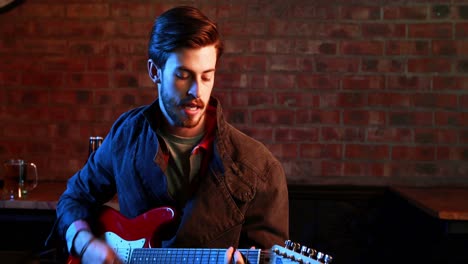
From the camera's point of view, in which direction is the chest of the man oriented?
toward the camera

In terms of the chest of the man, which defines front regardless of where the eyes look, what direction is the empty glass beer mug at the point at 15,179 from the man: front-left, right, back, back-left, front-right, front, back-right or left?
back-right
